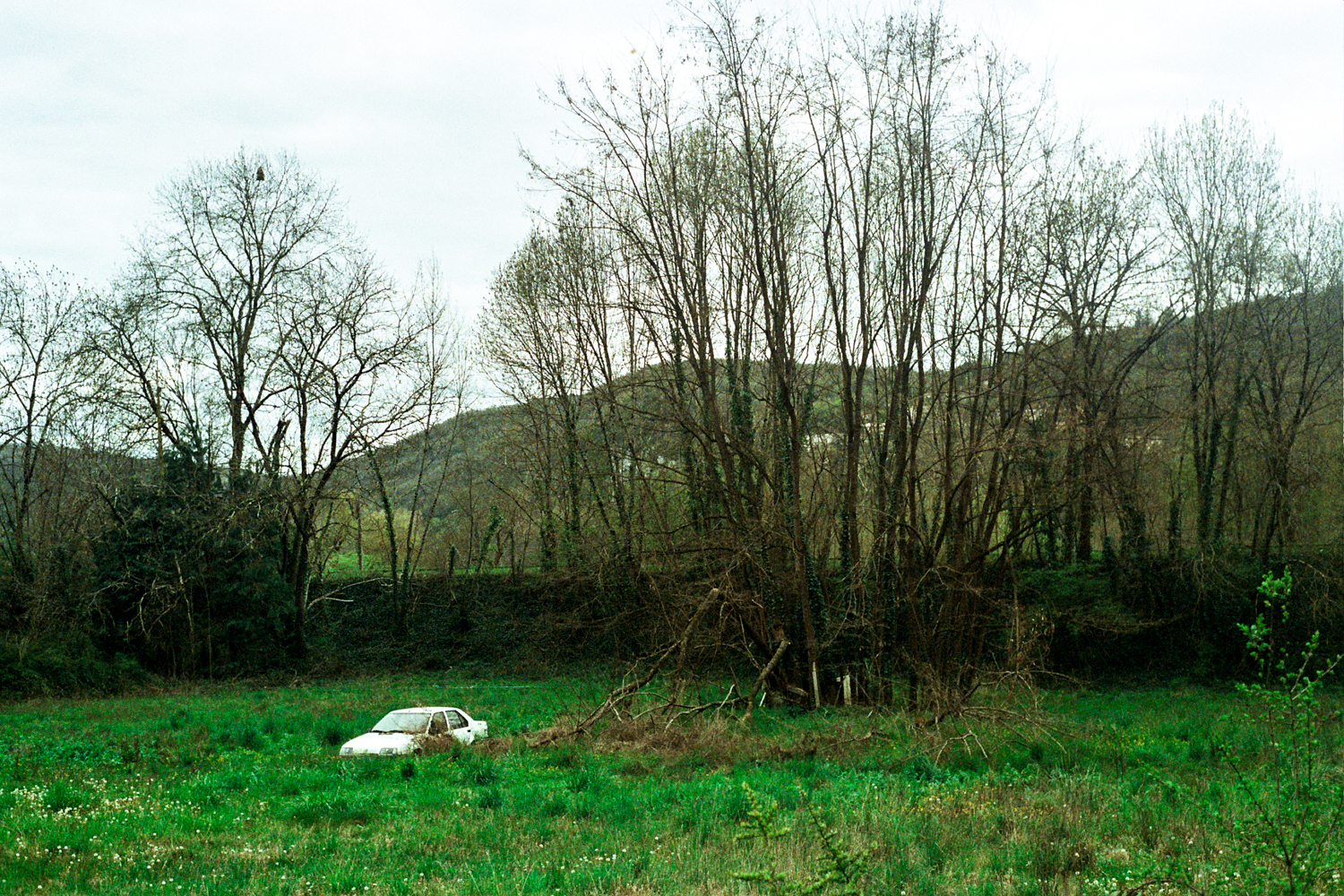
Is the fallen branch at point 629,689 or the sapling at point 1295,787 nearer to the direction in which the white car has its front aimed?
the sapling

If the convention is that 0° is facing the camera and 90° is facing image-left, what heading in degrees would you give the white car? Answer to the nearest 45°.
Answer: approximately 45°

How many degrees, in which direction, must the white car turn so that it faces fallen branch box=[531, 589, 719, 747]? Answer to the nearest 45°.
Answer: approximately 135° to its left

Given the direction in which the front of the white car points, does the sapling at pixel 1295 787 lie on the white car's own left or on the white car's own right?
on the white car's own left
